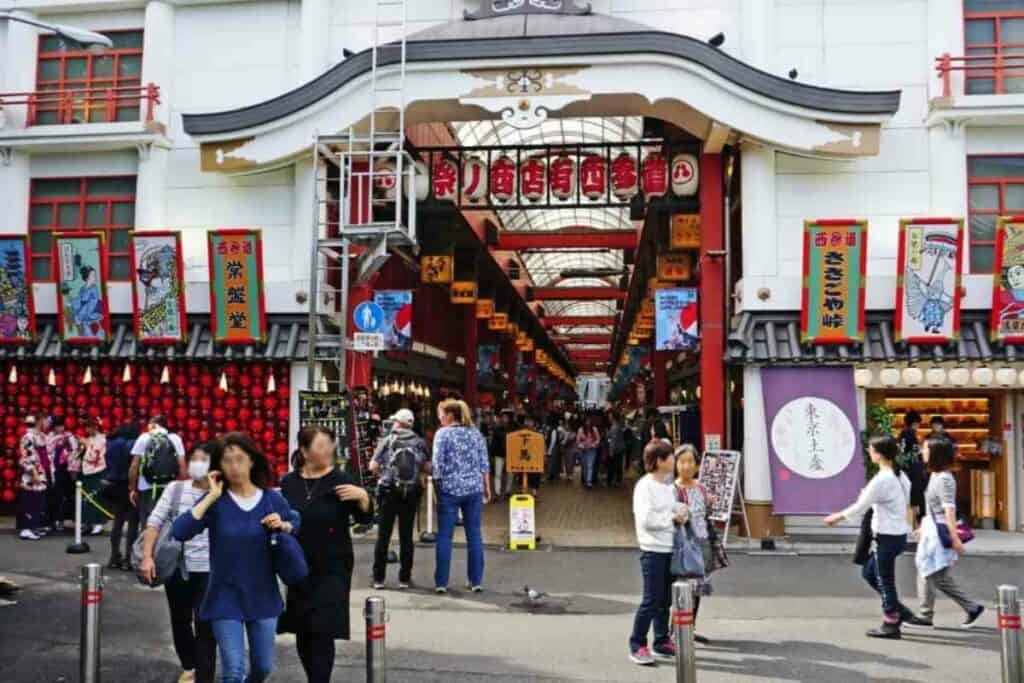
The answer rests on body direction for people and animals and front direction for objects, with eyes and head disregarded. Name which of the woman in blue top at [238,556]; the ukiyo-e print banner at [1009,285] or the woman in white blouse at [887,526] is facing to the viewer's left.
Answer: the woman in white blouse

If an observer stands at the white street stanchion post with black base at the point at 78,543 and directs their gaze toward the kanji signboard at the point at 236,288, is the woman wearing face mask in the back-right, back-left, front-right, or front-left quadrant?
back-right

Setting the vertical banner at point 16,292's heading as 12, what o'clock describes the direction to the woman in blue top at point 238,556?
The woman in blue top is roughly at 12 o'clock from the vertical banner.

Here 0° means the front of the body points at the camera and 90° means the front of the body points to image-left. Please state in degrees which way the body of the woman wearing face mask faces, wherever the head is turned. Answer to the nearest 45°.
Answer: approximately 0°

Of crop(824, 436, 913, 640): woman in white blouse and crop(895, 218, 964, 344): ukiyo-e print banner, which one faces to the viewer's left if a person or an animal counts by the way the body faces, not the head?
the woman in white blouse

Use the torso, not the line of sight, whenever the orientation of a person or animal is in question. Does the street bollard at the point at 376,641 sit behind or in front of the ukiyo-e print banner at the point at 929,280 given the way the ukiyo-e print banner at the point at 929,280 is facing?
in front

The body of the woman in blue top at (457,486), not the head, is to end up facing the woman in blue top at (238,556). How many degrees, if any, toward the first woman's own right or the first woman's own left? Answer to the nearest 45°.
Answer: approximately 180°

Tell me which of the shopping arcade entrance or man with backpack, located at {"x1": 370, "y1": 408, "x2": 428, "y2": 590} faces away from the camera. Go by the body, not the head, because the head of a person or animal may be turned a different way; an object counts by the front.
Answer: the man with backpack

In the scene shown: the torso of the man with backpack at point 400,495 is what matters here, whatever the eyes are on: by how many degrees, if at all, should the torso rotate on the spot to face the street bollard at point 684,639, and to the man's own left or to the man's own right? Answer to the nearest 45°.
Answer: approximately 180°

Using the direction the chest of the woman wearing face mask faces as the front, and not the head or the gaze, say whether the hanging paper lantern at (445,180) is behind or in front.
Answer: behind

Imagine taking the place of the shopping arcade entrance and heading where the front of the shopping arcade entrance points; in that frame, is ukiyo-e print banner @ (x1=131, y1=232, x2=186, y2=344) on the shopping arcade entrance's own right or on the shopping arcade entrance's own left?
on the shopping arcade entrance's own right

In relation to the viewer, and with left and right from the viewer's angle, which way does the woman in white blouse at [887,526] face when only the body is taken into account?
facing to the left of the viewer
